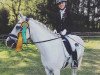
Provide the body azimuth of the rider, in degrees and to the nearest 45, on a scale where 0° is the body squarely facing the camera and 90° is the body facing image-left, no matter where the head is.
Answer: approximately 45°
